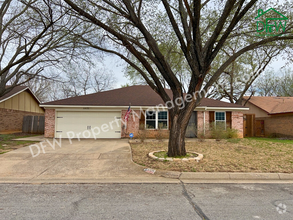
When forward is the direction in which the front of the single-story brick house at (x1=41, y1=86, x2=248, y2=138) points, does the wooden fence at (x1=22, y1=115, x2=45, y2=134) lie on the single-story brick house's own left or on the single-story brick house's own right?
on the single-story brick house's own right

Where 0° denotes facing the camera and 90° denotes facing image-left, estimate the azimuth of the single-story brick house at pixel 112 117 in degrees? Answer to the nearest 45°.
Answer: approximately 0°

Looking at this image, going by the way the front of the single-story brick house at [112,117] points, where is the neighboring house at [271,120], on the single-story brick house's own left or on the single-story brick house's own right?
on the single-story brick house's own left

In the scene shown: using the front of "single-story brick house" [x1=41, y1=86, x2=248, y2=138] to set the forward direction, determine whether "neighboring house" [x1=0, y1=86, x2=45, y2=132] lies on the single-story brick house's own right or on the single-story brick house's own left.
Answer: on the single-story brick house's own right
